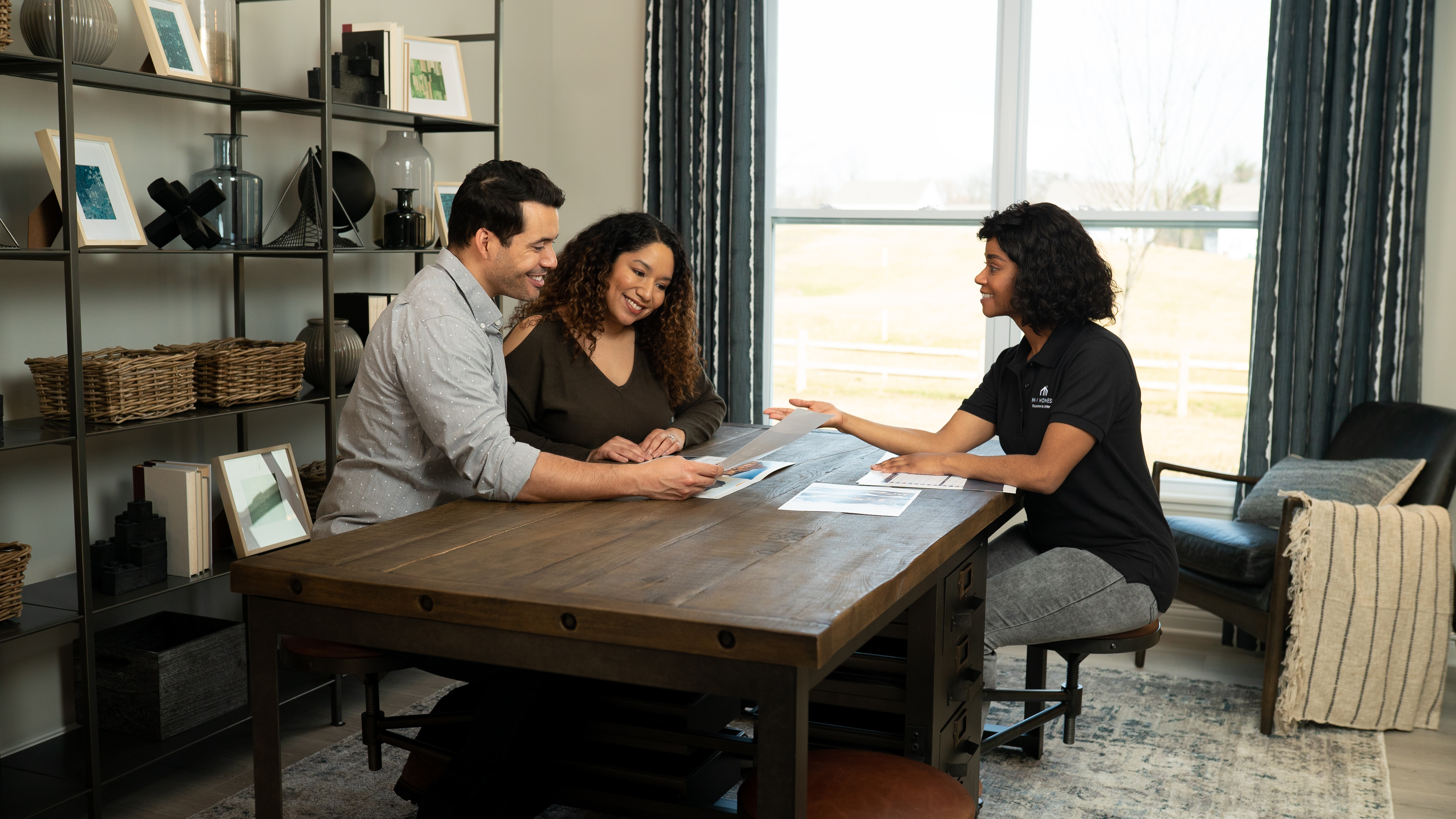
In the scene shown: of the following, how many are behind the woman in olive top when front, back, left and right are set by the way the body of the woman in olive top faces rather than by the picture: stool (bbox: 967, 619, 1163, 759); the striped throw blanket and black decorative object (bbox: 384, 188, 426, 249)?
1

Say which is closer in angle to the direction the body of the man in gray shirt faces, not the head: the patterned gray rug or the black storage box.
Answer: the patterned gray rug

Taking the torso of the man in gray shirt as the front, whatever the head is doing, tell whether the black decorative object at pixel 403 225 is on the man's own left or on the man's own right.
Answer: on the man's own left

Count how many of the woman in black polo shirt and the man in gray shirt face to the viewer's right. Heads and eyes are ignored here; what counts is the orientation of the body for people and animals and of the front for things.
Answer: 1

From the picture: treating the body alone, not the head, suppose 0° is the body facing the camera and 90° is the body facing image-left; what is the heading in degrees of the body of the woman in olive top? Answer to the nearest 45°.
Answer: approximately 315°

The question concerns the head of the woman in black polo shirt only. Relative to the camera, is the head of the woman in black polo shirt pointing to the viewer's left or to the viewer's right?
to the viewer's left

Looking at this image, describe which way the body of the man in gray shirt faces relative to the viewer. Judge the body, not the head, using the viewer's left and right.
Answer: facing to the right of the viewer

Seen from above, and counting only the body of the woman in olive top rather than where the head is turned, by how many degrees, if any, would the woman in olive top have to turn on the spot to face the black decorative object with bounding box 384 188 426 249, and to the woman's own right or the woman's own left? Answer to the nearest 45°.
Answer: approximately 180°

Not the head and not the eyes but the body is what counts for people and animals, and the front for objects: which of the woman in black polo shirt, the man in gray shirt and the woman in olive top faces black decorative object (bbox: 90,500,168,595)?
the woman in black polo shirt

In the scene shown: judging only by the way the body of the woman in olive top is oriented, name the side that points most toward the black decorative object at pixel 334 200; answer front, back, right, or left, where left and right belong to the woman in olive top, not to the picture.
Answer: back

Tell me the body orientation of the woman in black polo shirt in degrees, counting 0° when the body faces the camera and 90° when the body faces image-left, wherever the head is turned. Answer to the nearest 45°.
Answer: approximately 90°

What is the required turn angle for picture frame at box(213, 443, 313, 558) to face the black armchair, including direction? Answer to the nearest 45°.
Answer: approximately 45° to its left
